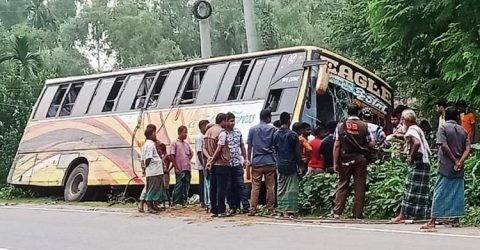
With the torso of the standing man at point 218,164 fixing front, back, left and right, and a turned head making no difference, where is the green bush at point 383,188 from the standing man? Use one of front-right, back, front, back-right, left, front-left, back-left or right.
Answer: front-right

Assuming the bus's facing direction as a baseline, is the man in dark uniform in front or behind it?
in front

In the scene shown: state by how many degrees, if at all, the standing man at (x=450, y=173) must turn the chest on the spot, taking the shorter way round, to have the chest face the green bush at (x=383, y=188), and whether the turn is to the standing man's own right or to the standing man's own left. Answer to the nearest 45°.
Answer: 0° — they already face it

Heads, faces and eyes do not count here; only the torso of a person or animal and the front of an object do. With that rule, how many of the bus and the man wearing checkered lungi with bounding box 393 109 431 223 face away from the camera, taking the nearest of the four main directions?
0

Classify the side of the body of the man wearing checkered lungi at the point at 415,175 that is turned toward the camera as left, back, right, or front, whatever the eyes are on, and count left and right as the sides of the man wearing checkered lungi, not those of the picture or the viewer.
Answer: left

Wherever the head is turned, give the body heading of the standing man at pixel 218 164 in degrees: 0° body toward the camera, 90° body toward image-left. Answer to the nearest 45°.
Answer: approximately 225°

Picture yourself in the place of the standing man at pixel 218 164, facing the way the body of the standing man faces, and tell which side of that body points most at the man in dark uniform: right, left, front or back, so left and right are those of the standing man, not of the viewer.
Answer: front

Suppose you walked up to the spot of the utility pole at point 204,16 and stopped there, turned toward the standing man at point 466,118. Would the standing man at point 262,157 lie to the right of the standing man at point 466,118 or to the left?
right

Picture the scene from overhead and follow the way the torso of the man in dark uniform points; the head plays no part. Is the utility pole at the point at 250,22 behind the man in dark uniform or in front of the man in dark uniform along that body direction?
in front

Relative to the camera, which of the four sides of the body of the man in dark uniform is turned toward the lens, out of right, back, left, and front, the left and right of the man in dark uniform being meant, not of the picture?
back
